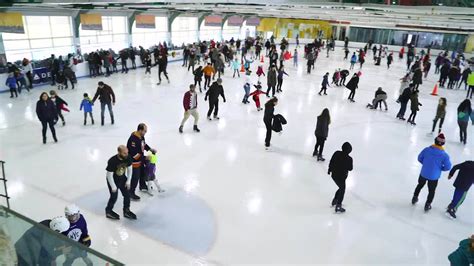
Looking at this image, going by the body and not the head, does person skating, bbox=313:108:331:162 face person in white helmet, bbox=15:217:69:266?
no

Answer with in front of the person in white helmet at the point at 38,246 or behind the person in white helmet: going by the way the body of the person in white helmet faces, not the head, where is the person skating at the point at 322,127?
in front

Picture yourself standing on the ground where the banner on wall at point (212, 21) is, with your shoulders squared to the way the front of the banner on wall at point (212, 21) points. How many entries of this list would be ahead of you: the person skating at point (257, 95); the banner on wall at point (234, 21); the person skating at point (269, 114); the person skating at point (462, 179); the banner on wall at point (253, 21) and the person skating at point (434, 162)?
4

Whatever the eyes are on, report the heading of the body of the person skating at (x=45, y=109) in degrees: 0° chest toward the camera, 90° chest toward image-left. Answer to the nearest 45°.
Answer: approximately 0°

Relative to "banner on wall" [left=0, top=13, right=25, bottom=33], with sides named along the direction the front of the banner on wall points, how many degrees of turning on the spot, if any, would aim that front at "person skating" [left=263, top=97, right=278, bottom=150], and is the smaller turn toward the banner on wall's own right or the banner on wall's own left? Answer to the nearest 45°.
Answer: approximately 45° to the banner on wall's own left

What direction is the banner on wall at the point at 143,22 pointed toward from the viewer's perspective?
toward the camera

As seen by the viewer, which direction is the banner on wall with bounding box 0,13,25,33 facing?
toward the camera

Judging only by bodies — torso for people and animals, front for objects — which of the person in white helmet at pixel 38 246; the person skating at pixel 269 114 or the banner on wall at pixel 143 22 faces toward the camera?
the banner on wall

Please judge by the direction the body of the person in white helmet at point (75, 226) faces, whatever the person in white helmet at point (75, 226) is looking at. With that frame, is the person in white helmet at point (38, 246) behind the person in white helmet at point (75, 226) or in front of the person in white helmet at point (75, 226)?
in front

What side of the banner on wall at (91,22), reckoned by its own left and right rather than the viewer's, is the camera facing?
front

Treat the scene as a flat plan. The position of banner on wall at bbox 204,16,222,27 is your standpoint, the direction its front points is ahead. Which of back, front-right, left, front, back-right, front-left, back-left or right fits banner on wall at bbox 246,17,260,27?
back-left

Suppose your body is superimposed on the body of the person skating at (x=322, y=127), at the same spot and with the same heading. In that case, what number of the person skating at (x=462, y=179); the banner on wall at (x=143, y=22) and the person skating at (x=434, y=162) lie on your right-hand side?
2

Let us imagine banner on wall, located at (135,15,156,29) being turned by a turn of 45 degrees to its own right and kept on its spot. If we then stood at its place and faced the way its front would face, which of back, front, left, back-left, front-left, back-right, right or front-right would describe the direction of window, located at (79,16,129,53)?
right
